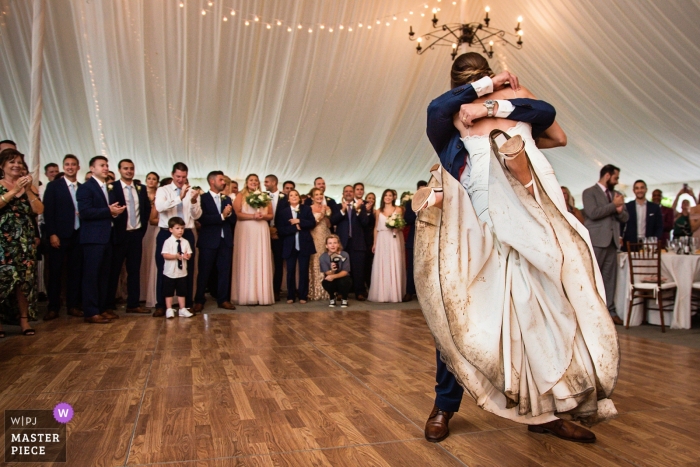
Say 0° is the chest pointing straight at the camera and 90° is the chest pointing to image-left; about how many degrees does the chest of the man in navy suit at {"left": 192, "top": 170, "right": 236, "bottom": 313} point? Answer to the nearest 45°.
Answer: approximately 315°

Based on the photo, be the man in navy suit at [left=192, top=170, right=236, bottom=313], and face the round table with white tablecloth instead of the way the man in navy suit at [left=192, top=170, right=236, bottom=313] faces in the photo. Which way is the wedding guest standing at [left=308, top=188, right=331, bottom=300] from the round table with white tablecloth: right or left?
left

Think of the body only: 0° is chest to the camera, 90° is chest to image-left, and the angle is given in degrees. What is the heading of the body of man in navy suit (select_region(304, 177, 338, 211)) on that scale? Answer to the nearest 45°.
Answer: approximately 0°

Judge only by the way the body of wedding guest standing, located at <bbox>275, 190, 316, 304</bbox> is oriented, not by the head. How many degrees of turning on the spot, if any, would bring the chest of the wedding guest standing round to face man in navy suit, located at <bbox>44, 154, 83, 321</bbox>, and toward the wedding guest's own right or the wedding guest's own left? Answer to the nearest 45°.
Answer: approximately 45° to the wedding guest's own right

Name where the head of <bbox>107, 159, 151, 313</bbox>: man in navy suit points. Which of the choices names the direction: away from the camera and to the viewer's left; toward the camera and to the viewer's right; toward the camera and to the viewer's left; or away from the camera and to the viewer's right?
toward the camera and to the viewer's right

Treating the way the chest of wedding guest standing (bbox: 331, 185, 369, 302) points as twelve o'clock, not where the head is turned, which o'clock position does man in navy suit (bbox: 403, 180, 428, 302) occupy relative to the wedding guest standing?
The man in navy suit is roughly at 9 o'clock from the wedding guest standing.

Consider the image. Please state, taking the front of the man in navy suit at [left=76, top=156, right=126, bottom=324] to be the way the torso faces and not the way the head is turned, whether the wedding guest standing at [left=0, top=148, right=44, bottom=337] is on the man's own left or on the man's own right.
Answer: on the man's own right
